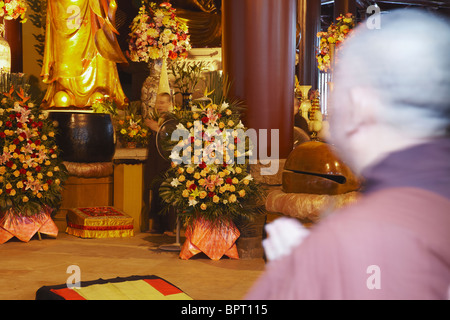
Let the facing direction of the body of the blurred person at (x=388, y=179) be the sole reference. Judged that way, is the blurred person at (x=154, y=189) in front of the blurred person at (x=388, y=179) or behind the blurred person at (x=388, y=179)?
in front

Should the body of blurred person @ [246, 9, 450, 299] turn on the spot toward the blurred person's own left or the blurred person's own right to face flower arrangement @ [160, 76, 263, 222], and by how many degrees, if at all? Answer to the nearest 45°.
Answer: approximately 45° to the blurred person's own right

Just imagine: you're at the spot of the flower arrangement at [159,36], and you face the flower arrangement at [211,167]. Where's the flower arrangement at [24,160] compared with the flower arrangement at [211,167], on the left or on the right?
right

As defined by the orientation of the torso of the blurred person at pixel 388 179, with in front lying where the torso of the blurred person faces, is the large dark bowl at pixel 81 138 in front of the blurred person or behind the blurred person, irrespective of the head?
in front

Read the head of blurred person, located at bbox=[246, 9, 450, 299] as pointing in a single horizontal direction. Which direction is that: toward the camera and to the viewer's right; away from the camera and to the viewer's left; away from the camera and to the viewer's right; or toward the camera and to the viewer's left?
away from the camera and to the viewer's left

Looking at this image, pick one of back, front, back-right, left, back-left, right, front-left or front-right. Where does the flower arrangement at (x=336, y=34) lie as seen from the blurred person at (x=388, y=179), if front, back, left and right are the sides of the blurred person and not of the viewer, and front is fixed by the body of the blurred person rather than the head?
front-right

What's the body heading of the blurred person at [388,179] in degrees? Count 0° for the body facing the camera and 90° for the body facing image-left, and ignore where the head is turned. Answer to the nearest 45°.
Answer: approximately 135°

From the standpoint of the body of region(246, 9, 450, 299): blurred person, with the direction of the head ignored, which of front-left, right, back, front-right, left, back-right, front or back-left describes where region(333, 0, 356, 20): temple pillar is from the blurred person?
front-right
